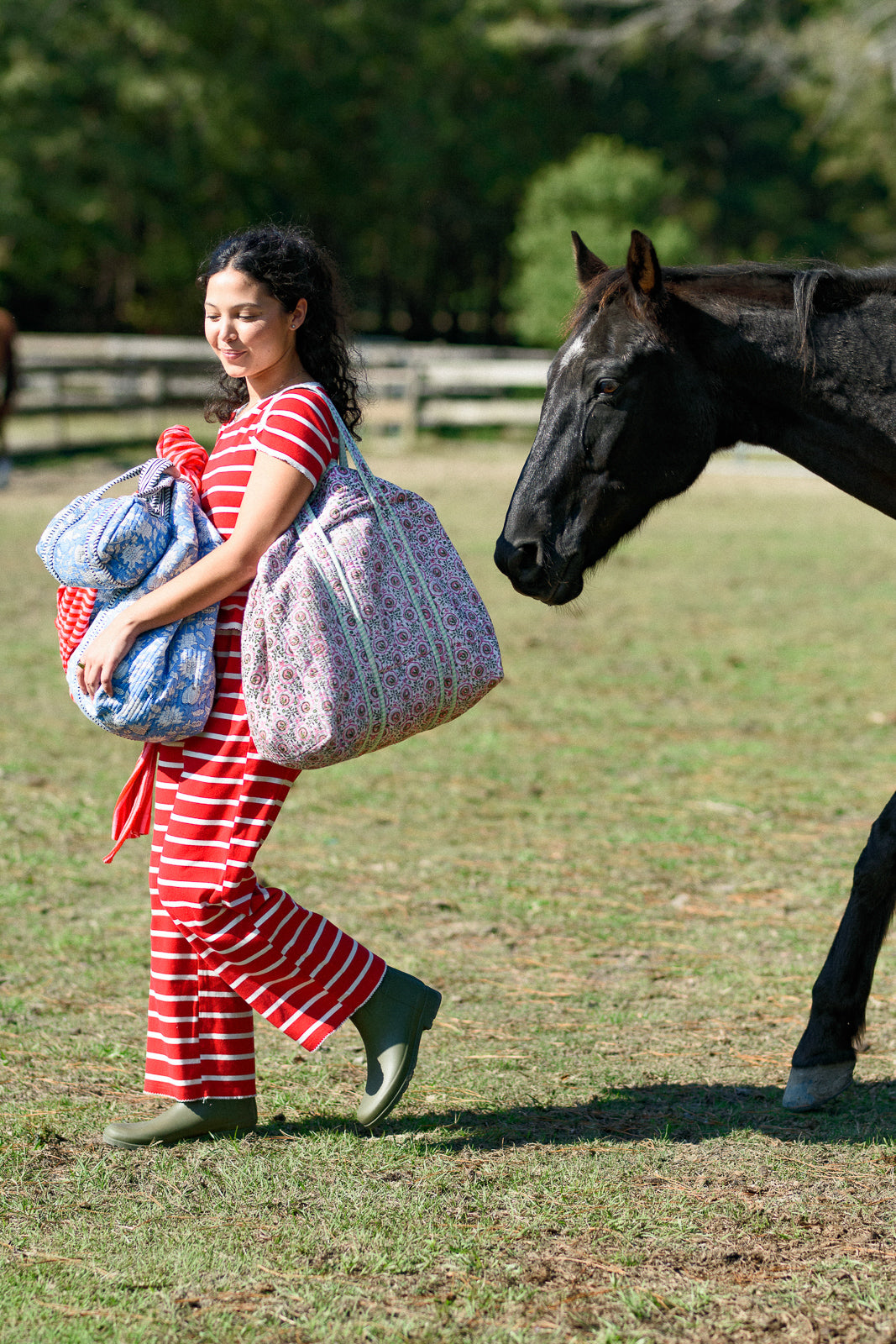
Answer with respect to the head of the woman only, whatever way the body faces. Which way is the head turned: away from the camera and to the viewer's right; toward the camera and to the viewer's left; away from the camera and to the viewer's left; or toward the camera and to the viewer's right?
toward the camera and to the viewer's left

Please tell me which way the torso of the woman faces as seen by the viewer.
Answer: to the viewer's left

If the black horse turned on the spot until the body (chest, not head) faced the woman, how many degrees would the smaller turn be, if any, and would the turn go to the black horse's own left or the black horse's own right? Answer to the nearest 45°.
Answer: approximately 45° to the black horse's own left

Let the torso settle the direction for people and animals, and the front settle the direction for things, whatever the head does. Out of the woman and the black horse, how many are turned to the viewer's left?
2

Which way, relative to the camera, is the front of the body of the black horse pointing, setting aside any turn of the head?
to the viewer's left

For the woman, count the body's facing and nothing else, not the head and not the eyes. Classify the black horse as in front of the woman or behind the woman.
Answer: behind
